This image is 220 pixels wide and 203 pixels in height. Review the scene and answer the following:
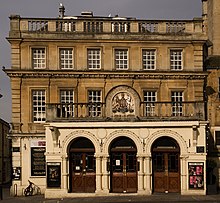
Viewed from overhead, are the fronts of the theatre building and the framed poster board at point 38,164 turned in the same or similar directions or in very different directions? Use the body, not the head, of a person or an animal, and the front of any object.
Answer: same or similar directions

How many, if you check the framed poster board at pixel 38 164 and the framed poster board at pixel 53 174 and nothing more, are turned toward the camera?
2

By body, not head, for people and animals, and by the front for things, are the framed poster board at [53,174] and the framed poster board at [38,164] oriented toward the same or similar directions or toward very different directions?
same or similar directions

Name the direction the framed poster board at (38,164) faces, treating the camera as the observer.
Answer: facing the viewer

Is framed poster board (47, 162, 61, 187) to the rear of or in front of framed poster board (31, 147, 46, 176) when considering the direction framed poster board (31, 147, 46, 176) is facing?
in front

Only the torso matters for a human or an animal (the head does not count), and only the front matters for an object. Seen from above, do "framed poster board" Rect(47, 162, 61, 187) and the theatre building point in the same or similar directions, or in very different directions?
same or similar directions

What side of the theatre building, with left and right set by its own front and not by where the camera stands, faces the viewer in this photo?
front

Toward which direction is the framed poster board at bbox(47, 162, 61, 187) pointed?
toward the camera
